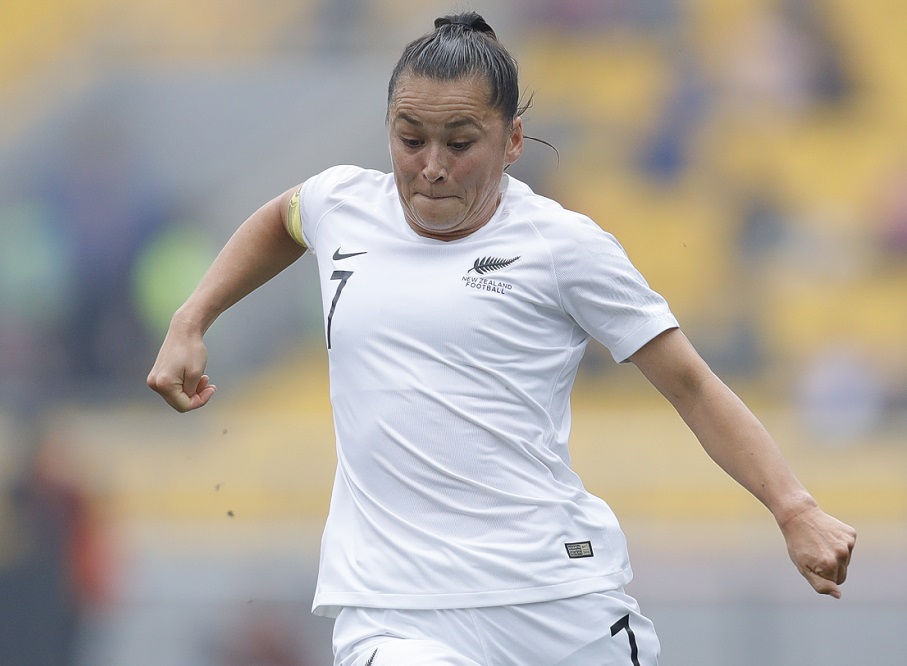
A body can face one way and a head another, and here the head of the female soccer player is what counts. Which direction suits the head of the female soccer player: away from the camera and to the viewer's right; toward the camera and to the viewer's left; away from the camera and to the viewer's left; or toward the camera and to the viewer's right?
toward the camera and to the viewer's left

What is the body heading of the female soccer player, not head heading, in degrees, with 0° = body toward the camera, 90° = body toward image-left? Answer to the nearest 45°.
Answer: approximately 45°
